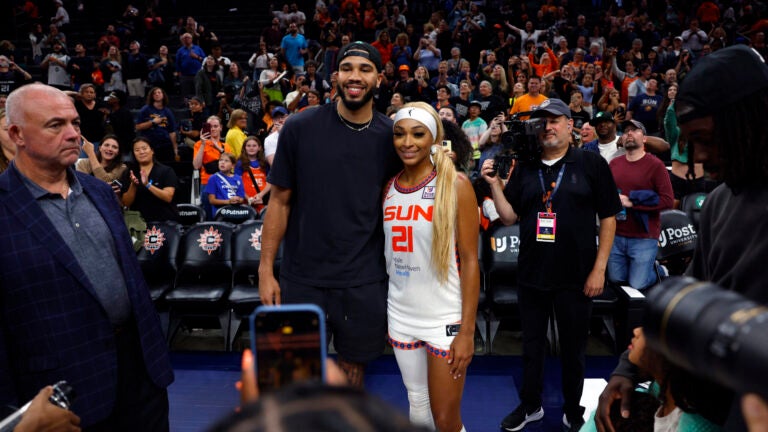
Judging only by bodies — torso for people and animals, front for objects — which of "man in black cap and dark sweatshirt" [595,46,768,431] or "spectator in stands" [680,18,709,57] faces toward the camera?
the spectator in stands

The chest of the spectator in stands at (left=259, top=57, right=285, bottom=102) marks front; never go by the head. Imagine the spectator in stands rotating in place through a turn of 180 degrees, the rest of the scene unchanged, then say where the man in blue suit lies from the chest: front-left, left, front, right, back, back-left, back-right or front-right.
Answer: back

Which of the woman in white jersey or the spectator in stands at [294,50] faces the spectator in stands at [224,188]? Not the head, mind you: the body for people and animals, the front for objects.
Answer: the spectator in stands at [294,50]

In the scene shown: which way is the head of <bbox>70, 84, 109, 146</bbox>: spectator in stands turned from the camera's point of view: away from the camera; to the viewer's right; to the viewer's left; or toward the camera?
toward the camera

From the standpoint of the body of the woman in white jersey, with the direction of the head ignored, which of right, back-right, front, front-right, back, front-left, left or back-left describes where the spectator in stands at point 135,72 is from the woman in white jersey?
right

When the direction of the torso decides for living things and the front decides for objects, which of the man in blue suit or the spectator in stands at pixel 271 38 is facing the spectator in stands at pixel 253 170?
the spectator in stands at pixel 271 38

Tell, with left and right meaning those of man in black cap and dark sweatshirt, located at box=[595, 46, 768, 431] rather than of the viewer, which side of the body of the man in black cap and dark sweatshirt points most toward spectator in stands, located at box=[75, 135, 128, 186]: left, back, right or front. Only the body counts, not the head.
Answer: front

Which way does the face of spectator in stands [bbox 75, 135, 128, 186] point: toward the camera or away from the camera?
toward the camera

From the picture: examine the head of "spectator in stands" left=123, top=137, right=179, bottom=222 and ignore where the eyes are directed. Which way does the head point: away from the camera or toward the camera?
toward the camera

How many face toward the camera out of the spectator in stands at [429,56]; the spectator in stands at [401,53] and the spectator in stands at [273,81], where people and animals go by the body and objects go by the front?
3

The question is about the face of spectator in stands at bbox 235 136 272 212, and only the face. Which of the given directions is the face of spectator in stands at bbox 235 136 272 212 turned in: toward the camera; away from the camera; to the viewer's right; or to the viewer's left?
toward the camera

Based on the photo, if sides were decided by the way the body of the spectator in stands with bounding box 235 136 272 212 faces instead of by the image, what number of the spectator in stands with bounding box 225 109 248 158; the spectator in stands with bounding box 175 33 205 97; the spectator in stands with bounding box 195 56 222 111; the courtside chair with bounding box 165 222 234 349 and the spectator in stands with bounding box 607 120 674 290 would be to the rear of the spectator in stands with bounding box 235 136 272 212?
3

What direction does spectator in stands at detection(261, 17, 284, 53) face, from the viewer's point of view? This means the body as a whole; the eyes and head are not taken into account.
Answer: toward the camera

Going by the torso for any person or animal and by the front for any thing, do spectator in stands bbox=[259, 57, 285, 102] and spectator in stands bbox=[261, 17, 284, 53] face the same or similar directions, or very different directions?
same or similar directions

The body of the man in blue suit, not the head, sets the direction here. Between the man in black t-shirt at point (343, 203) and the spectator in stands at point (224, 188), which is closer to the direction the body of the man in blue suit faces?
the man in black t-shirt

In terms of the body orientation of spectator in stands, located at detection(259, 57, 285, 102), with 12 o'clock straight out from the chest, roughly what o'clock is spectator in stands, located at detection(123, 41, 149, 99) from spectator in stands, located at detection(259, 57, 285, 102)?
spectator in stands, located at detection(123, 41, 149, 99) is roughly at 4 o'clock from spectator in stands, located at detection(259, 57, 285, 102).

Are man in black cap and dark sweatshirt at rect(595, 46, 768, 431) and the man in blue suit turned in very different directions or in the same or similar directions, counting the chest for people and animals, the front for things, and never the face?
very different directions

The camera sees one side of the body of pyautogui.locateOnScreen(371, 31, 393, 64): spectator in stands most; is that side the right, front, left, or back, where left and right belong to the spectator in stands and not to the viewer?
front

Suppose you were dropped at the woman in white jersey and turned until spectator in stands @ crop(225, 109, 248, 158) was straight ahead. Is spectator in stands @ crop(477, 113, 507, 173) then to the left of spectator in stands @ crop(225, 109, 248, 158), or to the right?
right

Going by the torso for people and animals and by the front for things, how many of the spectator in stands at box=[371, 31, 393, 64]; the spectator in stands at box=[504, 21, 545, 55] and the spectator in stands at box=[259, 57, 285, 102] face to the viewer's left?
0

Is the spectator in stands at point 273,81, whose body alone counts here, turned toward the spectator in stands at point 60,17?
no

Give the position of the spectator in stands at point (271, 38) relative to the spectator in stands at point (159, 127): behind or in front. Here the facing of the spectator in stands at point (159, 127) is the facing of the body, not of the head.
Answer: behind

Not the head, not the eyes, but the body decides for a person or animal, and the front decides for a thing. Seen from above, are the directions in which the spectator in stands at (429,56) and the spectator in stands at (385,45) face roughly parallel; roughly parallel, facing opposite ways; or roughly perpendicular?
roughly parallel

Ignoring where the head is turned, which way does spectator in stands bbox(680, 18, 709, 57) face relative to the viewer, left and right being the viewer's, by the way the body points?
facing the viewer
